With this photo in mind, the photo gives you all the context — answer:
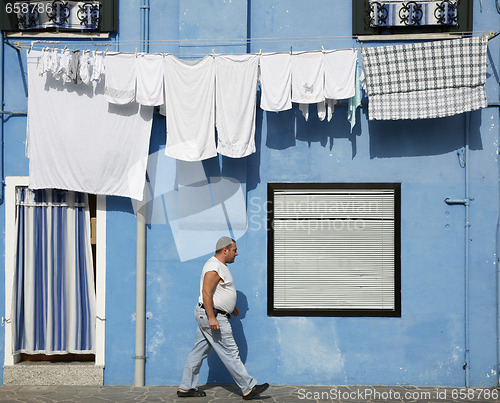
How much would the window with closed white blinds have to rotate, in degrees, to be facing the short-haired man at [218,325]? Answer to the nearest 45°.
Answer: approximately 45° to its right

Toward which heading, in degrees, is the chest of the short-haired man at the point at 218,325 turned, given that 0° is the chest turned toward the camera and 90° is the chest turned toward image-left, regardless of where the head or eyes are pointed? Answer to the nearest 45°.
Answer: approximately 270°

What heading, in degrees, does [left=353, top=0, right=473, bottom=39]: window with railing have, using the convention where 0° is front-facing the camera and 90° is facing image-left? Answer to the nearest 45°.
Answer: approximately 0°

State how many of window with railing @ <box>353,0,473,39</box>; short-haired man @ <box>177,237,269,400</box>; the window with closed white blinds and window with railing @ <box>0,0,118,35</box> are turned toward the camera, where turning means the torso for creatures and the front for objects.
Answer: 3

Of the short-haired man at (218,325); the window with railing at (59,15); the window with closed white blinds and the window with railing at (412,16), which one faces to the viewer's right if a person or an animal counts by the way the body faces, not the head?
the short-haired man

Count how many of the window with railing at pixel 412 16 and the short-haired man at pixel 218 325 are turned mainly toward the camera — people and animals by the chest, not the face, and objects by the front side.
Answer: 1

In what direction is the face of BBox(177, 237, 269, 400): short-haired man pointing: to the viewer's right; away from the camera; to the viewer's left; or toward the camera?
to the viewer's right

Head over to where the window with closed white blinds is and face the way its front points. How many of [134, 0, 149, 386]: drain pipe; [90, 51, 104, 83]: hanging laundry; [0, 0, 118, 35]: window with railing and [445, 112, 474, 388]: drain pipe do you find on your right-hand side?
3

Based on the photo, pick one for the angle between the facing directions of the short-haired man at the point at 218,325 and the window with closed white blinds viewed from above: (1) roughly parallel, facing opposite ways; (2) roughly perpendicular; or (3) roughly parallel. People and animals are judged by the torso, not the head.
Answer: roughly perpendicular
